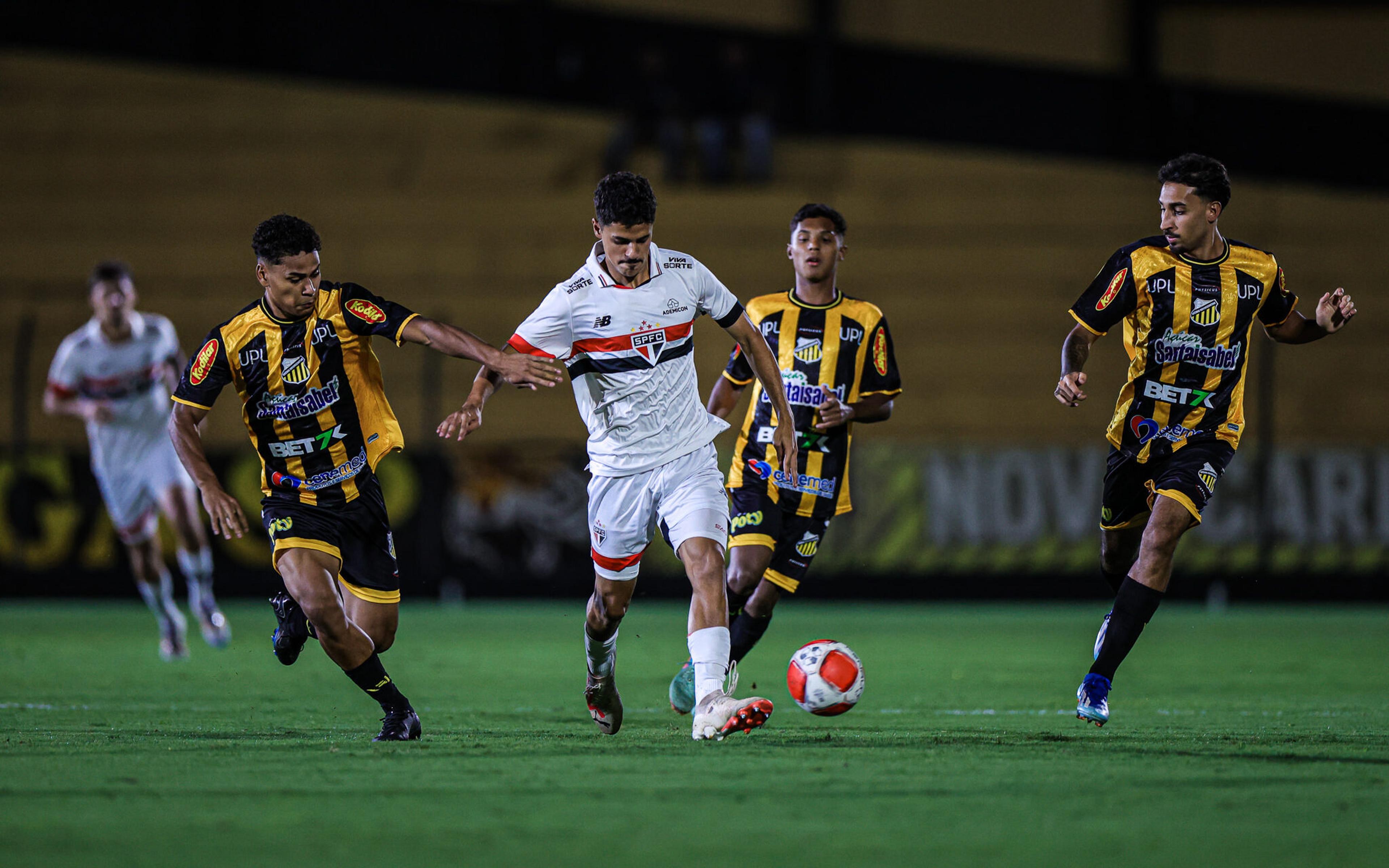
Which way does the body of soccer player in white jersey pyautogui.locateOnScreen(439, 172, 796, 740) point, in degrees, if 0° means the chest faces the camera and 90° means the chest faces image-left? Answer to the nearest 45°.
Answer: approximately 0°

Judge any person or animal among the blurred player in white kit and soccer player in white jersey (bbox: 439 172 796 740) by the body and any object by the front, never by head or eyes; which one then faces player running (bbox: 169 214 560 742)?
the blurred player in white kit

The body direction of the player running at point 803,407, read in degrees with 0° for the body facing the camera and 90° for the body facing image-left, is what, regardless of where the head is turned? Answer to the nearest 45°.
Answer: approximately 0°

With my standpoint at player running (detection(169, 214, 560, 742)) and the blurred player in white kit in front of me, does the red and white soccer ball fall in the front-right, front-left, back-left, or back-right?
back-right

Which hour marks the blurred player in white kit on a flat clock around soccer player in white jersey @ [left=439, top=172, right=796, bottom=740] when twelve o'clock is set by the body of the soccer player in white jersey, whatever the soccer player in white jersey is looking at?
The blurred player in white kit is roughly at 5 o'clock from the soccer player in white jersey.

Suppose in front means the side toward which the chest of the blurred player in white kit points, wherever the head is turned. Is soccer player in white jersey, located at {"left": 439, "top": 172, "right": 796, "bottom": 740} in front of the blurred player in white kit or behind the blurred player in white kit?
in front

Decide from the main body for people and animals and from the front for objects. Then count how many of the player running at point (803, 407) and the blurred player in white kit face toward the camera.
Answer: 2

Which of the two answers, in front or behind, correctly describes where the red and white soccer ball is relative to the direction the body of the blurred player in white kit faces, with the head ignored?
in front

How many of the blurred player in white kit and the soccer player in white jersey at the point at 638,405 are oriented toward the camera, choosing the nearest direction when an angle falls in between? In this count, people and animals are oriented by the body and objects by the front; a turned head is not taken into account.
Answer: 2

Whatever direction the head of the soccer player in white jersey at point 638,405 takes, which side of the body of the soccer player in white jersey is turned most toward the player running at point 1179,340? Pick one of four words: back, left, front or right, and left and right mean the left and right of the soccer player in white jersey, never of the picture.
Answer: left

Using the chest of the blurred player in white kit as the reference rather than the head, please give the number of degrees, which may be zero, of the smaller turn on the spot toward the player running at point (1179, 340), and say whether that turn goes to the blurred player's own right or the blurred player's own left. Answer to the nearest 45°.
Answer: approximately 45° to the blurred player's own left
